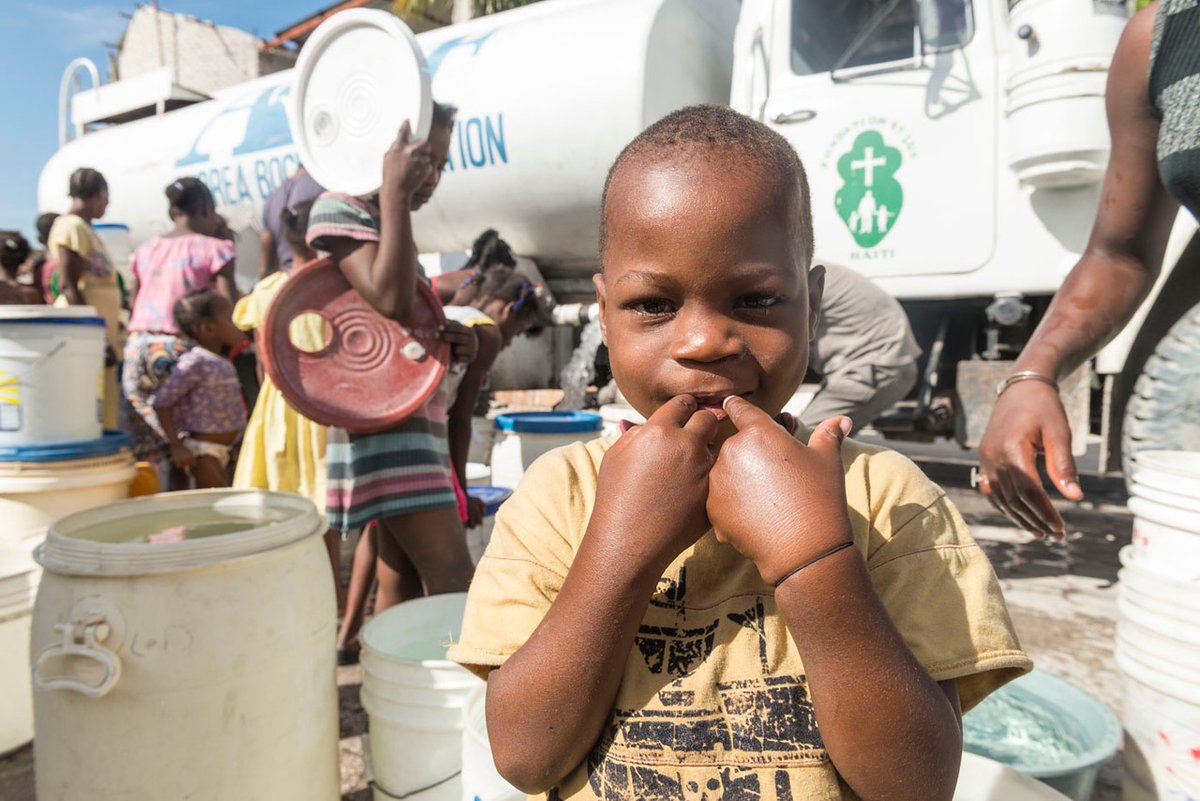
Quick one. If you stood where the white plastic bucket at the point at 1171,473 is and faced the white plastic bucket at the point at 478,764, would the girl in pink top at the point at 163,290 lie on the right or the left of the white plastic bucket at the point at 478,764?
right

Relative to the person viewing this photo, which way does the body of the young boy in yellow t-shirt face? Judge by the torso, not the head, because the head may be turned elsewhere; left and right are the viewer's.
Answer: facing the viewer

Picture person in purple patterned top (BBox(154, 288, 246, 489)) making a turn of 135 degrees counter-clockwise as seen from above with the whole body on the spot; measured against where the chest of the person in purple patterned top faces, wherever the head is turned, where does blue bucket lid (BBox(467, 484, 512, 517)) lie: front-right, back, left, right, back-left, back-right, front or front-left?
back

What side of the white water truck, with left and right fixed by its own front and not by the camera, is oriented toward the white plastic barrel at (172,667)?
right

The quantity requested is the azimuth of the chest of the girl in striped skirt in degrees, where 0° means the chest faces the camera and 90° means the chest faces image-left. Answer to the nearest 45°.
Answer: approximately 270°

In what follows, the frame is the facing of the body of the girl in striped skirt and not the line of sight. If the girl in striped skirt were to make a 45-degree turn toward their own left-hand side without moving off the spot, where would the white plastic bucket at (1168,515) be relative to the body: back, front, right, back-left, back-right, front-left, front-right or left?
right

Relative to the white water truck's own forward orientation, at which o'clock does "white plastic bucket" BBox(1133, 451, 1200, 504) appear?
The white plastic bucket is roughly at 2 o'clock from the white water truck.

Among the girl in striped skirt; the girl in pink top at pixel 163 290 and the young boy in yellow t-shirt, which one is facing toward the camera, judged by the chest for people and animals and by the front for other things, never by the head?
the young boy in yellow t-shirt

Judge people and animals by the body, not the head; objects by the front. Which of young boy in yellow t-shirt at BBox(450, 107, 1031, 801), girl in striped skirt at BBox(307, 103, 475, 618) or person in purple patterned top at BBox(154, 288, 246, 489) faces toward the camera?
the young boy in yellow t-shirt

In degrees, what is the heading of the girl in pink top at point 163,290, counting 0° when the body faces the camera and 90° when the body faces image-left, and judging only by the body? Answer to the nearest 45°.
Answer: approximately 225°

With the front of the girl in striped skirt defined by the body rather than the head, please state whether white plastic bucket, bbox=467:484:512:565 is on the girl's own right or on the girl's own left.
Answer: on the girl's own left
